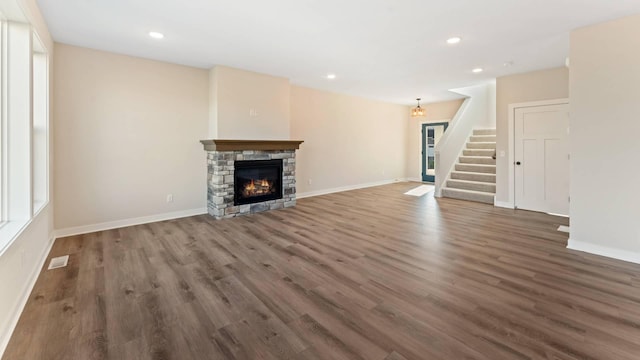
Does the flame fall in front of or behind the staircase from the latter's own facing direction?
in front

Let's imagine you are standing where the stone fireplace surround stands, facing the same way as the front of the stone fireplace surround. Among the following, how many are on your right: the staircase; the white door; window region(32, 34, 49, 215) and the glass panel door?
1

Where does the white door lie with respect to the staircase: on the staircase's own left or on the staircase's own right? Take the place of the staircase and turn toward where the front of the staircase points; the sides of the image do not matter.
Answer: on the staircase's own left

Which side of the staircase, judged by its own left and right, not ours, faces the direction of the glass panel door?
right

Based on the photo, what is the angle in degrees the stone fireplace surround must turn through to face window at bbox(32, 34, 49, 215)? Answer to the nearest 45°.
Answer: approximately 90° to its right

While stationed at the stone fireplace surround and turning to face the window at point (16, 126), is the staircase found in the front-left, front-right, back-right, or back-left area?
back-left

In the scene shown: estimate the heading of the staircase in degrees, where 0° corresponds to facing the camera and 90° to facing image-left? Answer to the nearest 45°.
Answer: approximately 45°

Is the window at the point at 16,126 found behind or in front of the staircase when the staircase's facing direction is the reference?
in front

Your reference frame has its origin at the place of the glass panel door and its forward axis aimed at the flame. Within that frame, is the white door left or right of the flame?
left

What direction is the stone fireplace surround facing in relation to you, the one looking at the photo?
facing the viewer and to the right of the viewer

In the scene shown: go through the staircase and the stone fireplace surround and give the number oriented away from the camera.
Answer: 0

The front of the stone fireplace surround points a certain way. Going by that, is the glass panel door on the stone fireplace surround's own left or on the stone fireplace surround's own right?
on the stone fireplace surround's own left

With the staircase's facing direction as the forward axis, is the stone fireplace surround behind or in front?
in front
